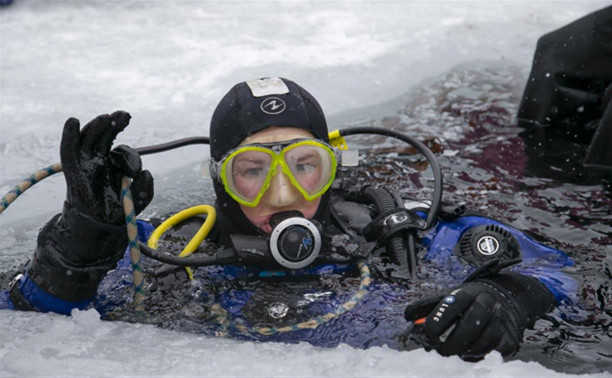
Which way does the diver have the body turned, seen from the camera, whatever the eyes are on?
toward the camera
